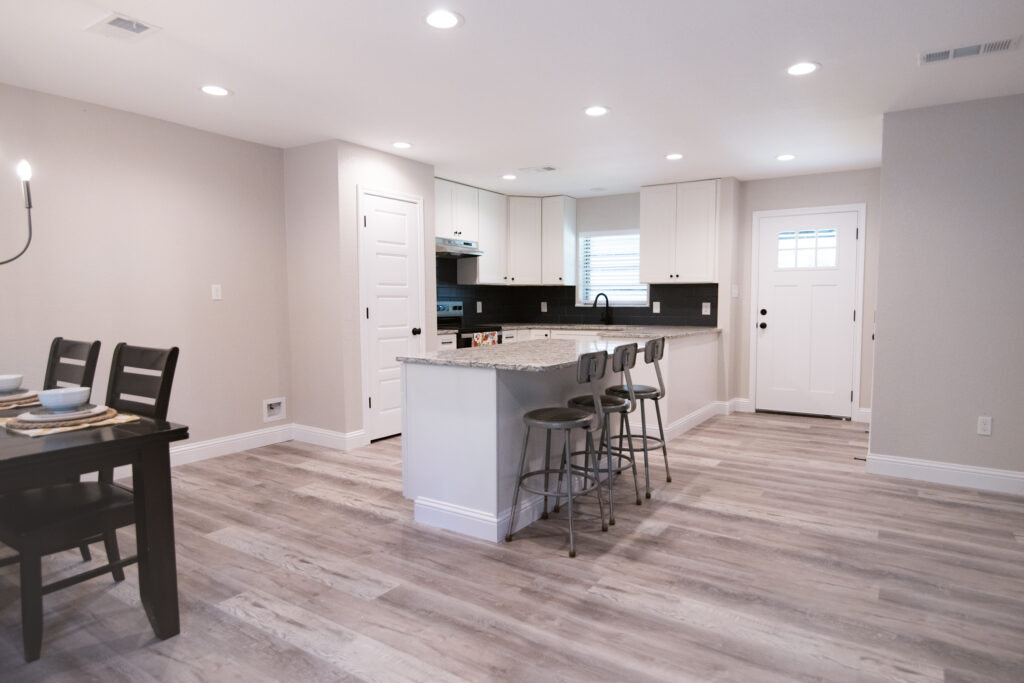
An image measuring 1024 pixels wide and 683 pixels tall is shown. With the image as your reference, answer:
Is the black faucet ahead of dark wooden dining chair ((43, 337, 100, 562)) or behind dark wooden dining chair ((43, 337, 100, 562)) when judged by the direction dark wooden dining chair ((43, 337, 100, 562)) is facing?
behind

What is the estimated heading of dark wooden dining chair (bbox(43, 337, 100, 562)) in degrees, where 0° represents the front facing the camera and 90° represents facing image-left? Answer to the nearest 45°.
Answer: approximately 45°

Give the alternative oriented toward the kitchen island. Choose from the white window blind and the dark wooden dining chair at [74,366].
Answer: the white window blind

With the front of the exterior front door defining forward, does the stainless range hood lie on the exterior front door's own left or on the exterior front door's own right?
on the exterior front door's own right

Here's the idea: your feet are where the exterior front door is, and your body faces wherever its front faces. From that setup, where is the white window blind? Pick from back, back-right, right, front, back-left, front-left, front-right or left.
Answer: right

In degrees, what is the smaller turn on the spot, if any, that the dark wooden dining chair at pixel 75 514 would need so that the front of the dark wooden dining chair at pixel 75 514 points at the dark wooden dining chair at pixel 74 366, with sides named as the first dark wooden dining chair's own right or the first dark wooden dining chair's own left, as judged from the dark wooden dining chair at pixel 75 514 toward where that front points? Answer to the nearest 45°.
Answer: approximately 135° to the first dark wooden dining chair's own right

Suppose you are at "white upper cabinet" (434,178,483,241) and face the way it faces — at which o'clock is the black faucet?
The black faucet is roughly at 10 o'clock from the white upper cabinet.

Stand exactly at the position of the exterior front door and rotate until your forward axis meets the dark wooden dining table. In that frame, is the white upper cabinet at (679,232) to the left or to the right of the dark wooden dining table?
right

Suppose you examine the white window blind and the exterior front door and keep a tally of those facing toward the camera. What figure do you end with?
2

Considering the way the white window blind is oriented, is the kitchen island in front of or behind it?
in front

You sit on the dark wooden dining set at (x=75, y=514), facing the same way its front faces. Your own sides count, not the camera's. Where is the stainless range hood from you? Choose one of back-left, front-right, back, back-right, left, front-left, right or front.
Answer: back

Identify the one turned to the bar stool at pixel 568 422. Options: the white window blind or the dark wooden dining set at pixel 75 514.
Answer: the white window blind

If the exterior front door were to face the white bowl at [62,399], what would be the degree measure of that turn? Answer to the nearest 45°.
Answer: approximately 45° to its right
